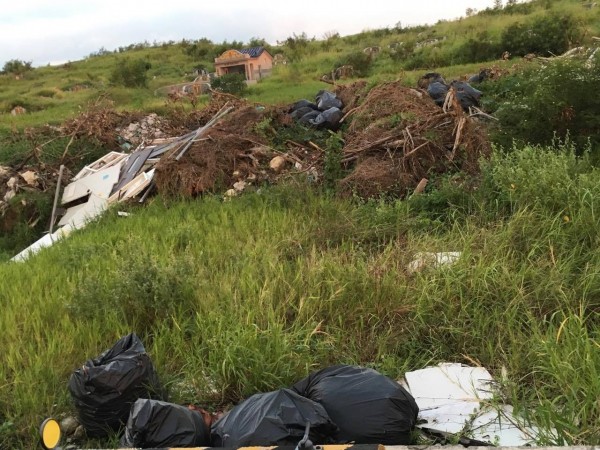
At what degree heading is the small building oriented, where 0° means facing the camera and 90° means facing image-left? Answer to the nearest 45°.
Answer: approximately 45°

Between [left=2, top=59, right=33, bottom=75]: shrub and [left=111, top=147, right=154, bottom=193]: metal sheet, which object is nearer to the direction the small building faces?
the metal sheet

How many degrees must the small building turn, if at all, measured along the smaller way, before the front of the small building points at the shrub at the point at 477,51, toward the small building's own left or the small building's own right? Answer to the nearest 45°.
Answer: approximately 90° to the small building's own left

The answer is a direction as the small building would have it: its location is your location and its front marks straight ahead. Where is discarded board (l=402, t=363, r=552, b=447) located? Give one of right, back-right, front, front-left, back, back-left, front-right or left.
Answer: front-left

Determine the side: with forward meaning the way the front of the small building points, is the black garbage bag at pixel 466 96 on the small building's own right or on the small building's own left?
on the small building's own left

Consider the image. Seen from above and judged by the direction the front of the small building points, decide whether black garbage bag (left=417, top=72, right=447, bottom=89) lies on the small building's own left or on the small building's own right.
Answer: on the small building's own left

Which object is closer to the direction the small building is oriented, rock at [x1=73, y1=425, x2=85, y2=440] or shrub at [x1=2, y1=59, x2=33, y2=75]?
the rock

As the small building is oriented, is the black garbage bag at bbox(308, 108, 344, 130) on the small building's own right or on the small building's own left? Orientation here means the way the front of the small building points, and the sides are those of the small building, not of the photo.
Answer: on the small building's own left

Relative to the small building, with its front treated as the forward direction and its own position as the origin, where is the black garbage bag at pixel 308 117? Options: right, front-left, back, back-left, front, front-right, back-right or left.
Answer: front-left

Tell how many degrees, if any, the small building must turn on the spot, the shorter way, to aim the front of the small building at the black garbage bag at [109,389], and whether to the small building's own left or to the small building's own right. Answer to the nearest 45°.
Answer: approximately 45° to the small building's own left

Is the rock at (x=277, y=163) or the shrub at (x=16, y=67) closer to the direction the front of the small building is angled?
the rock

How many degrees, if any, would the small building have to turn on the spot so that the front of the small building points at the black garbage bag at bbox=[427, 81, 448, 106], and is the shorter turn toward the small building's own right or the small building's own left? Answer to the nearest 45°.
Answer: approximately 45° to the small building's own left

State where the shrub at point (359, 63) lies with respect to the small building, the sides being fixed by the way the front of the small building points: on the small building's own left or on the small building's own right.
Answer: on the small building's own left

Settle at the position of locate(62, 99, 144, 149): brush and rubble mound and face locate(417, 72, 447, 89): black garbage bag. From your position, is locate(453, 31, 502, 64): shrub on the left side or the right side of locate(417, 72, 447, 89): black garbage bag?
left

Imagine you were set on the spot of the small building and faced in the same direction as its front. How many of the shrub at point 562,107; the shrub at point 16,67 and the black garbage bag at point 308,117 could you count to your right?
1

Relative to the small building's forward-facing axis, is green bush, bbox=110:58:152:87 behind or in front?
in front

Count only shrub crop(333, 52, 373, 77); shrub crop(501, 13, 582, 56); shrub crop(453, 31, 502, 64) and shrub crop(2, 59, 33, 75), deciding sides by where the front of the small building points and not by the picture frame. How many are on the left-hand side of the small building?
3
